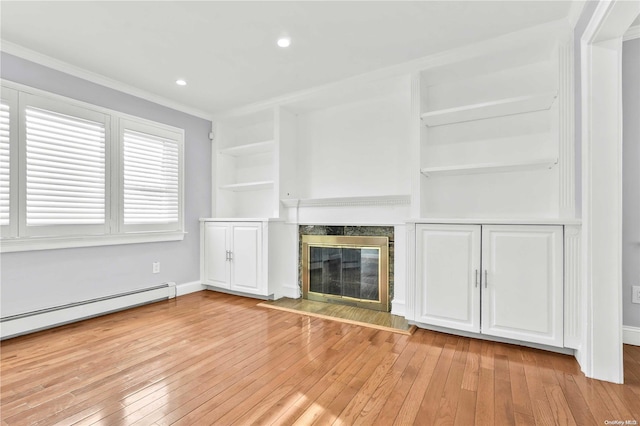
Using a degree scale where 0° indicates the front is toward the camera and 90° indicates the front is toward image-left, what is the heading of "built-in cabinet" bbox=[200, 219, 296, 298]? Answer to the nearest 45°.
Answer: approximately 45°

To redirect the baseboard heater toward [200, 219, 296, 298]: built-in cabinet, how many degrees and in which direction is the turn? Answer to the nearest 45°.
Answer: approximately 45° to its left

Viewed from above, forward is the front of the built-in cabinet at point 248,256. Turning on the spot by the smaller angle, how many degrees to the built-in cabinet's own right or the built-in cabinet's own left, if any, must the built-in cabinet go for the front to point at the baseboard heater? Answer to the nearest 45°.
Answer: approximately 45° to the built-in cabinet's own right

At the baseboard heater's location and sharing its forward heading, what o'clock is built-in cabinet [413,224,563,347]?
The built-in cabinet is roughly at 12 o'clock from the baseboard heater.

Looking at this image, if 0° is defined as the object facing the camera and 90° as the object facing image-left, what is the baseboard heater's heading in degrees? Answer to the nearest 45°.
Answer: approximately 315°

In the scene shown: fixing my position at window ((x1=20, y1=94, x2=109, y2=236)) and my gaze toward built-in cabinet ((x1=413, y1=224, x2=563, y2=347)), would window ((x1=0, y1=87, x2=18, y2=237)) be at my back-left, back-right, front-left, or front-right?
back-right

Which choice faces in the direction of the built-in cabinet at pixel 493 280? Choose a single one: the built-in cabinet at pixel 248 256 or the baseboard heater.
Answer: the baseboard heater
